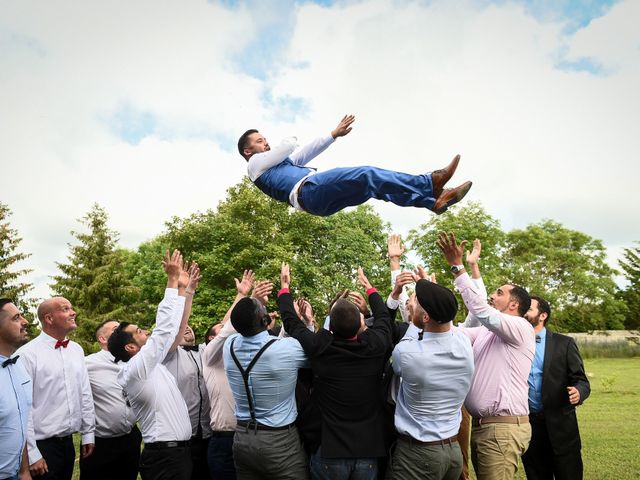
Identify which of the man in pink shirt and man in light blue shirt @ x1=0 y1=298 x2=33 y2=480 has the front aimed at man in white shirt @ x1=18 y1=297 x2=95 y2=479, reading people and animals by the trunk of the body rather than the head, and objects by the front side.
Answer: the man in pink shirt

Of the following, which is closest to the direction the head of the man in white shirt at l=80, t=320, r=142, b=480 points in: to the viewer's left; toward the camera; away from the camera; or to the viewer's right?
to the viewer's right

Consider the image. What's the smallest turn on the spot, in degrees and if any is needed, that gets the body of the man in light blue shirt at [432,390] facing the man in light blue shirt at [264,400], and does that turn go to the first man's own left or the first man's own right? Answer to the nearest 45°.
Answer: approximately 45° to the first man's own left

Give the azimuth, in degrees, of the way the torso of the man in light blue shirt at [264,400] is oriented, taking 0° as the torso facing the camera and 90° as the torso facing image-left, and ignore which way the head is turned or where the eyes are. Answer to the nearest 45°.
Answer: approximately 225°

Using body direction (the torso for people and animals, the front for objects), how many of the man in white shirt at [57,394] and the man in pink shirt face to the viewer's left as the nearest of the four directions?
1

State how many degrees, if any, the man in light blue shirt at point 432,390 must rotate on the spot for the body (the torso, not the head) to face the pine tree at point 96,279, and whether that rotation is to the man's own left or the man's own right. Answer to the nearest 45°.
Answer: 0° — they already face it

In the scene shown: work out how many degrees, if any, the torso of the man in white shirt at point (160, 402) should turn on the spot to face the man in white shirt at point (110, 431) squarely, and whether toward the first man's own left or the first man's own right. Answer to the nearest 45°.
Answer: approximately 90° to the first man's own left

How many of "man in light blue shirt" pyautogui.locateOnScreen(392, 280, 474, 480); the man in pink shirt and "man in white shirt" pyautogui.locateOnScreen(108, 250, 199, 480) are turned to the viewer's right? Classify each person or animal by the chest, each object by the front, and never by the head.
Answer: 1

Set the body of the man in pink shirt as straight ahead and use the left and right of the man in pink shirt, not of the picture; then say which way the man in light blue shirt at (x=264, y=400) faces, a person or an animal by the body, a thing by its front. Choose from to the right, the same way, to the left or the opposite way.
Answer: to the right

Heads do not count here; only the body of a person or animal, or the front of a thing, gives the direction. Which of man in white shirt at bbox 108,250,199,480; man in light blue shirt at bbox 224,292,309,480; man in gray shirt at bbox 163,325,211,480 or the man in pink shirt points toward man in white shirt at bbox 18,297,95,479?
the man in pink shirt

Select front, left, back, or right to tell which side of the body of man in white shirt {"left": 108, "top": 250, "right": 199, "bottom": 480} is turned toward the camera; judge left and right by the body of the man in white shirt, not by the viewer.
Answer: right

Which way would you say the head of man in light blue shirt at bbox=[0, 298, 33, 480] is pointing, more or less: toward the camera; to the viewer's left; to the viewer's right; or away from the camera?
to the viewer's right

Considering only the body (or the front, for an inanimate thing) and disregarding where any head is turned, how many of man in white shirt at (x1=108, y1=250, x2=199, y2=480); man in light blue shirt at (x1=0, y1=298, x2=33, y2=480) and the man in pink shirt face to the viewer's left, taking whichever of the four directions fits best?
1
